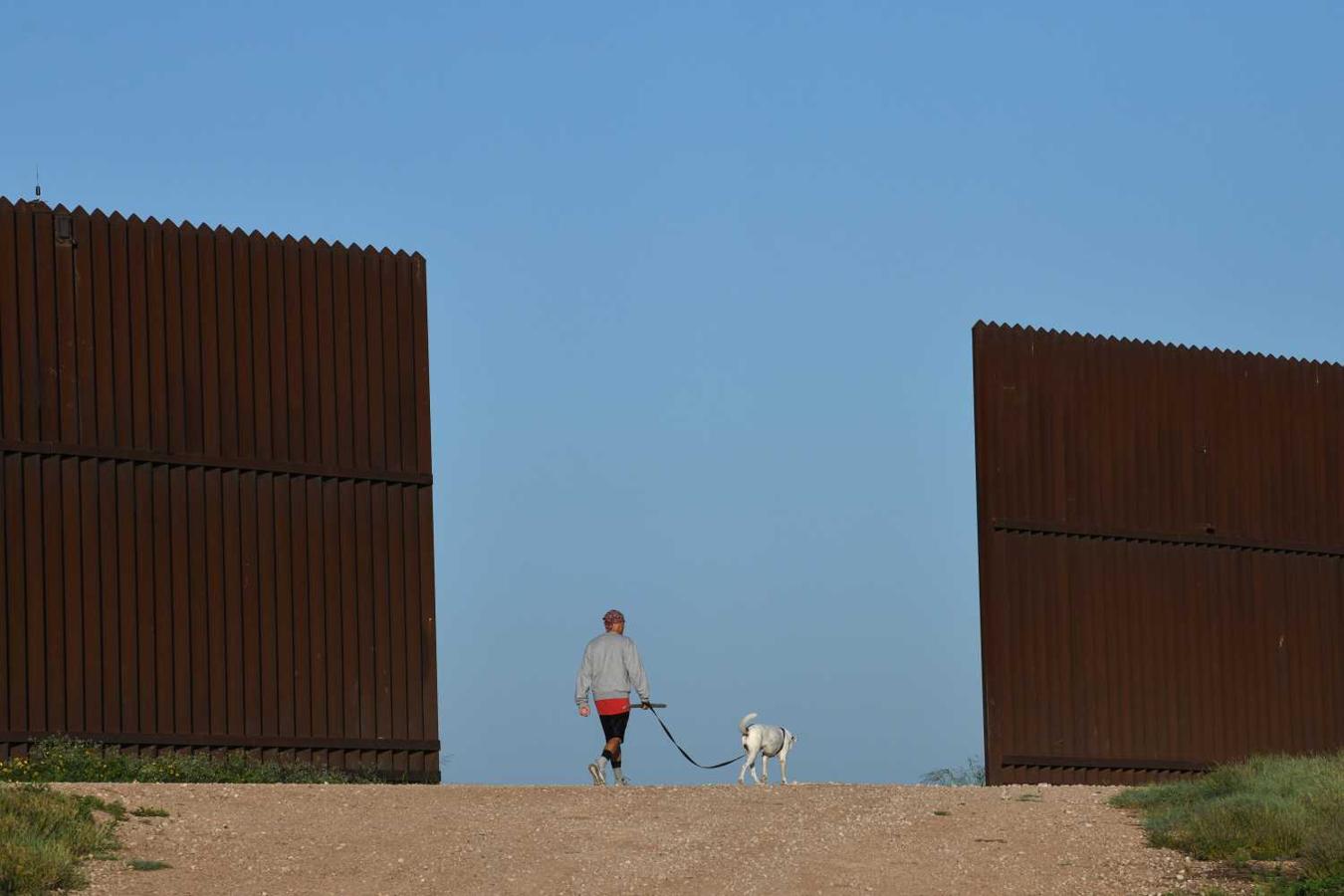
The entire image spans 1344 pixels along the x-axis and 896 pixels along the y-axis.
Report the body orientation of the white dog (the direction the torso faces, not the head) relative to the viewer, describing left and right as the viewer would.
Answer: facing away from the viewer and to the right of the viewer

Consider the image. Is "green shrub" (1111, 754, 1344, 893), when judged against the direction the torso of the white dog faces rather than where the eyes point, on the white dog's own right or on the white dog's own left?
on the white dog's own right

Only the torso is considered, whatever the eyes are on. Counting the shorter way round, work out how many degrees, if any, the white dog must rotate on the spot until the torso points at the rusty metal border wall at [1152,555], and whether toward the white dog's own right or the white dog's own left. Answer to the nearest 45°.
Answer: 0° — it already faces it

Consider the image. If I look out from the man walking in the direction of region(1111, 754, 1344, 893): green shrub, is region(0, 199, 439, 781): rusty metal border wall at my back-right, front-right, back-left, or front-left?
back-right

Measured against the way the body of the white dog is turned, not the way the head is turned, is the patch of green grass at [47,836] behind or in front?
behind

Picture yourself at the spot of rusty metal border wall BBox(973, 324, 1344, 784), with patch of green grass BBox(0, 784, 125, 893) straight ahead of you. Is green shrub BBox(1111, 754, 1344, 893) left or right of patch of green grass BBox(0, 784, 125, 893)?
left

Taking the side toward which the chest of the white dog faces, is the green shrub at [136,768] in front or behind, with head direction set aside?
behind

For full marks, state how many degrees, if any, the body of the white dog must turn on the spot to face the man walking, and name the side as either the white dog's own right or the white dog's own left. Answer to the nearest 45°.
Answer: approximately 180°

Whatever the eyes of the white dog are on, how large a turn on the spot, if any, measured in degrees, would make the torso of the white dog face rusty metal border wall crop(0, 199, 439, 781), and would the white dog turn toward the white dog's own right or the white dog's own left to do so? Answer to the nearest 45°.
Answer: approximately 135° to the white dog's own left
